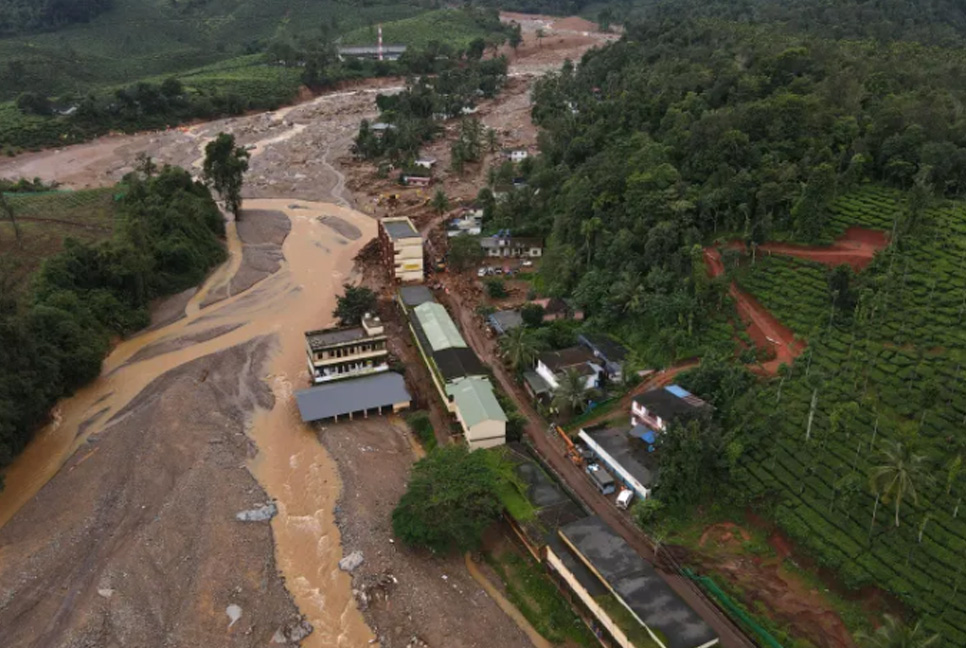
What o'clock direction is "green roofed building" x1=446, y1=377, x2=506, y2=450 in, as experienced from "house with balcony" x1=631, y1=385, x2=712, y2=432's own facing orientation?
The green roofed building is roughly at 1 o'clock from the house with balcony.

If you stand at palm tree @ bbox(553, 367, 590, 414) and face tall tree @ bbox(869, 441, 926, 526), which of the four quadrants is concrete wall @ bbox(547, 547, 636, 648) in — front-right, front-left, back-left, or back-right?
front-right

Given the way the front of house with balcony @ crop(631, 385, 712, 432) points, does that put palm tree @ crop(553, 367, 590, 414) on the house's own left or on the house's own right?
on the house's own right

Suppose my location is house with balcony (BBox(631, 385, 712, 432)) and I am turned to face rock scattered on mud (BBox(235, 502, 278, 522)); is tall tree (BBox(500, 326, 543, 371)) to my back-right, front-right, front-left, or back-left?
front-right

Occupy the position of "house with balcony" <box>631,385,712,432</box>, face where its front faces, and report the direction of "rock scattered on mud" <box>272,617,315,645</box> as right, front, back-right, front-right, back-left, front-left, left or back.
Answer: front

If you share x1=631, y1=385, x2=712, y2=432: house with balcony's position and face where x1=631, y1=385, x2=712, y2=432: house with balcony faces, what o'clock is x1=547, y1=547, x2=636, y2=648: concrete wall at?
The concrete wall is roughly at 11 o'clock from the house with balcony.

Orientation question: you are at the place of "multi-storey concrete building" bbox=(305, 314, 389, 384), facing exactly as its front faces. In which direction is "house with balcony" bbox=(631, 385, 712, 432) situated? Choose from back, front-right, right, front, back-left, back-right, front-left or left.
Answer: front-left

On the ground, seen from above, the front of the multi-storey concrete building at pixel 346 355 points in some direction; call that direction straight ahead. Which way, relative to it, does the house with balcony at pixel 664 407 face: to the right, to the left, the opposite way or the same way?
to the right

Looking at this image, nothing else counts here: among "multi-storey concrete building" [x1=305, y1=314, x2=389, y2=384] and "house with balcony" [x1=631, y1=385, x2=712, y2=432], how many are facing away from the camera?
0

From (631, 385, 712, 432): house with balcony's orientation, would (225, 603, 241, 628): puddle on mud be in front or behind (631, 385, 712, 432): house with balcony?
in front

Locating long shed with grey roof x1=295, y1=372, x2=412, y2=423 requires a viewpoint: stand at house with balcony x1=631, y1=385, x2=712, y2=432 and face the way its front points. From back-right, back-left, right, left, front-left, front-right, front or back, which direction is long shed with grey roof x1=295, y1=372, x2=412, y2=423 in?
front-right

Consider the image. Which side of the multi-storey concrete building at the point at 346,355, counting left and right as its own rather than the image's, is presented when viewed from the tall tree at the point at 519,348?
left

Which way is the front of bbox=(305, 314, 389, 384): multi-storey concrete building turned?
toward the camera
